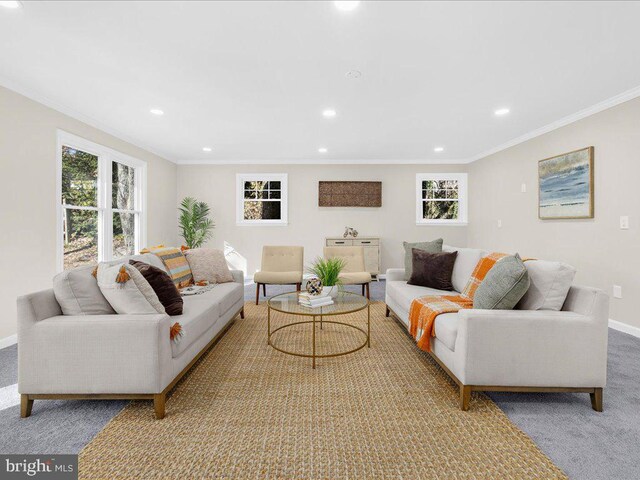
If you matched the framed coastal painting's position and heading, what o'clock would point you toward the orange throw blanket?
The orange throw blanket is roughly at 11 o'clock from the framed coastal painting.

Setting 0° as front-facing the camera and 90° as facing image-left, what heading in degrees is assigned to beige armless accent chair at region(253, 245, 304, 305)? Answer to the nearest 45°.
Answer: approximately 0°

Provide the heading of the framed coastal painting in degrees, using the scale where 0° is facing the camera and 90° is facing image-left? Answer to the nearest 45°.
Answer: approximately 45°

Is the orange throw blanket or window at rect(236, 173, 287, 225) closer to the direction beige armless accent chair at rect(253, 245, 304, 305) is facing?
the orange throw blanket

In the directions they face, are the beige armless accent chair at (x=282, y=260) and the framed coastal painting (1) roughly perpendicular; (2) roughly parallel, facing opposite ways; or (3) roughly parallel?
roughly perpendicular

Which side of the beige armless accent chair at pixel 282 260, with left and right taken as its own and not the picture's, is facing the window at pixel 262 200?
back

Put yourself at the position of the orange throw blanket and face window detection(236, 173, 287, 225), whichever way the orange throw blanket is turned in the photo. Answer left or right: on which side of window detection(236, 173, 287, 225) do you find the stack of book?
left
